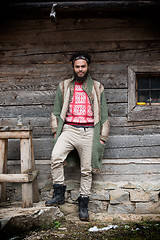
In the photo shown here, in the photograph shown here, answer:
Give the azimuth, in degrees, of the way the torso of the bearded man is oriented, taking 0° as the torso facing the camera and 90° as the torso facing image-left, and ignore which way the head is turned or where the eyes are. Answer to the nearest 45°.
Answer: approximately 0°

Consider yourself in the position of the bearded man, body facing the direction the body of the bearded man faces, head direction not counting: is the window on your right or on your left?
on your left
